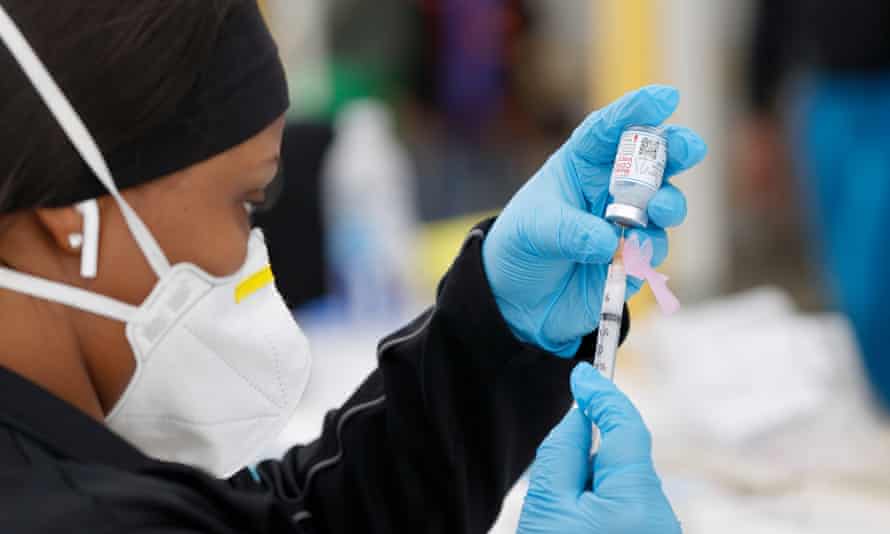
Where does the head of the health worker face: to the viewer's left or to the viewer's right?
to the viewer's right

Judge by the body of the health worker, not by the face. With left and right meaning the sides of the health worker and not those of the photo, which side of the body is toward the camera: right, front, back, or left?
right
